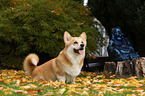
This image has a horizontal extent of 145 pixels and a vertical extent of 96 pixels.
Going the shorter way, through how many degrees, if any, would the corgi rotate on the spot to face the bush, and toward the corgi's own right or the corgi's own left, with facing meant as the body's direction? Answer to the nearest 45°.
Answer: approximately 135° to the corgi's own left

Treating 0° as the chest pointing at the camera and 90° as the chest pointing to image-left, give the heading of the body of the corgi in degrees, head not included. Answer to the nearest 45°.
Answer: approximately 315°

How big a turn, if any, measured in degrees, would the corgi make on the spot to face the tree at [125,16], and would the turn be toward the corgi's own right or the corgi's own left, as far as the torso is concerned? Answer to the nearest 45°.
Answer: approximately 90° to the corgi's own left

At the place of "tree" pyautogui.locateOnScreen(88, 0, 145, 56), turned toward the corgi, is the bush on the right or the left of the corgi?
right
